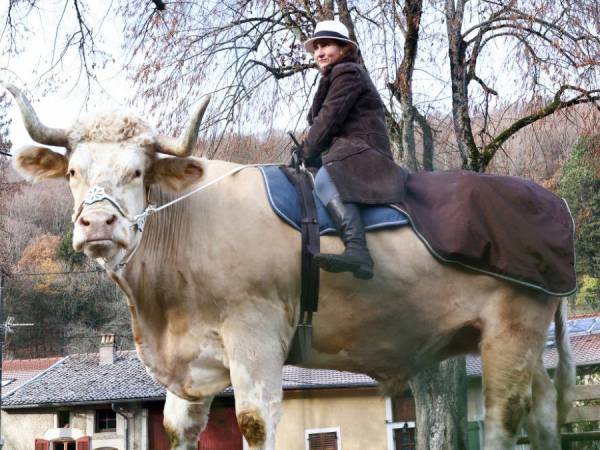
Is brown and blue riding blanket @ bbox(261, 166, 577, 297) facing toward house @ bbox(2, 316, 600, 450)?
no

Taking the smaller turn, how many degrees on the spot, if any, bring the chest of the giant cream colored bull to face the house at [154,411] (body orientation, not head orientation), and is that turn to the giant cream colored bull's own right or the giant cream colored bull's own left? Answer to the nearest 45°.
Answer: approximately 135° to the giant cream colored bull's own right

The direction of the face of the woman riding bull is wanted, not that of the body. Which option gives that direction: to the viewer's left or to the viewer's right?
to the viewer's left

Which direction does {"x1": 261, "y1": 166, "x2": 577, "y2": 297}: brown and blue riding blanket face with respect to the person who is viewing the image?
facing to the left of the viewer

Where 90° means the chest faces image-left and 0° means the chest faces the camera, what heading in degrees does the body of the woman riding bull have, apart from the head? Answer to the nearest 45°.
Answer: approximately 90°
